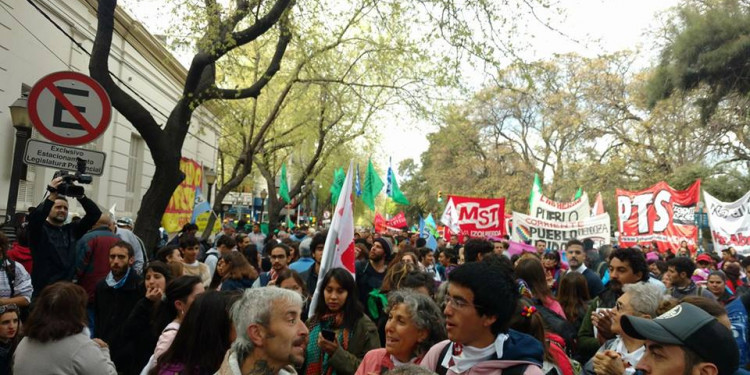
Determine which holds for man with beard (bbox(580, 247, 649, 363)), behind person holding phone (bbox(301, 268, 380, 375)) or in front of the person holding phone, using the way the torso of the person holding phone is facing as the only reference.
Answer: behind

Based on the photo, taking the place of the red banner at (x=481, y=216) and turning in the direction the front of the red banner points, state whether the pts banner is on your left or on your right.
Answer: on your left

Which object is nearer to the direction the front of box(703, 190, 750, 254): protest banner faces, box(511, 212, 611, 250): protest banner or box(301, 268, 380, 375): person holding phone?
the person holding phone

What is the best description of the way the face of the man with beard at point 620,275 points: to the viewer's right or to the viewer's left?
to the viewer's left

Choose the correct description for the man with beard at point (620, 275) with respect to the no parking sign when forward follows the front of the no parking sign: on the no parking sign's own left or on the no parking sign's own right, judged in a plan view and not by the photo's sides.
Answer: on the no parking sign's own left

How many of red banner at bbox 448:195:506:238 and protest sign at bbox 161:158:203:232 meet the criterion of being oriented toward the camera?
2
